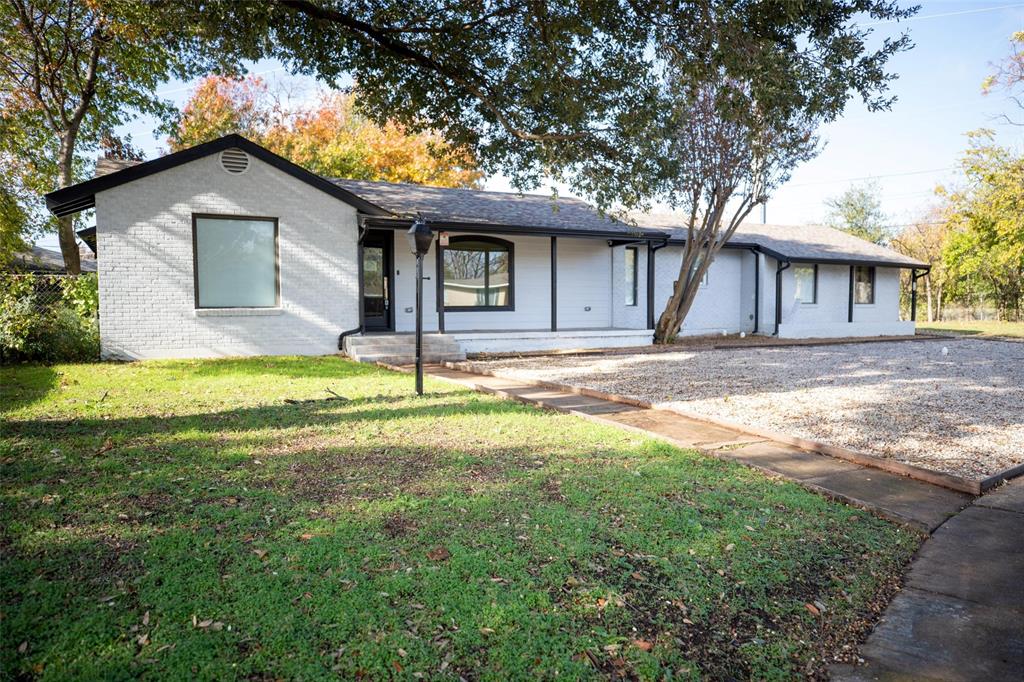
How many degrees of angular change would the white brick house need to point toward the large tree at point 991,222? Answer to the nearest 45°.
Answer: approximately 135° to its left

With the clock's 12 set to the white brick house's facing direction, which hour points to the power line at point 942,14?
The power line is roughly at 9 o'clock from the white brick house.

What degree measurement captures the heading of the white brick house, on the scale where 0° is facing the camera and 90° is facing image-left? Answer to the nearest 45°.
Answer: approximately 0°

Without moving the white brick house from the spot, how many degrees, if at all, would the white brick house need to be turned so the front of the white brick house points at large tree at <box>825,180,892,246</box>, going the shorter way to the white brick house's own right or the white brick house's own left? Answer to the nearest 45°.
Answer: approximately 135° to the white brick house's own left

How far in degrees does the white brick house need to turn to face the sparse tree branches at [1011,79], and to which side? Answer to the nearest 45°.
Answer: approximately 135° to its left
